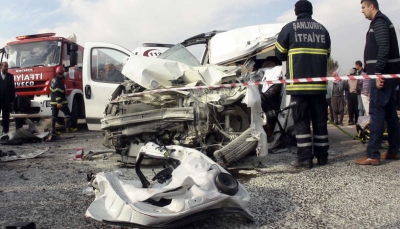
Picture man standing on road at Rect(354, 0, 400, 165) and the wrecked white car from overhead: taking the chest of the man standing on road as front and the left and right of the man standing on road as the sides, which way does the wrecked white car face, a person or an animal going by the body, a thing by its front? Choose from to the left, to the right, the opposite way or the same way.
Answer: to the left

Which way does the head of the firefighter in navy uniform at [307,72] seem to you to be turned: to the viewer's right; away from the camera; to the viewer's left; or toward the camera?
away from the camera

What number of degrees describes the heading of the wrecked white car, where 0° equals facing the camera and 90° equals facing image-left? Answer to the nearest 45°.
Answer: approximately 45°

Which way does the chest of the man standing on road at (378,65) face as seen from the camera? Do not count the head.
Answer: to the viewer's left

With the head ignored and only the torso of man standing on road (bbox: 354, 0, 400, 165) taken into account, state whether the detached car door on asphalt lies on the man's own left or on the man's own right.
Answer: on the man's own left

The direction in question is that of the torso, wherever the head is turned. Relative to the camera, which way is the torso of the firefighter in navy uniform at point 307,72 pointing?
away from the camera

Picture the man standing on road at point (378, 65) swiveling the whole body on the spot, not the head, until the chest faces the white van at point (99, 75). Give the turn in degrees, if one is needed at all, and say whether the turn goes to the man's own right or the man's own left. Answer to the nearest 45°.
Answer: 0° — they already face it

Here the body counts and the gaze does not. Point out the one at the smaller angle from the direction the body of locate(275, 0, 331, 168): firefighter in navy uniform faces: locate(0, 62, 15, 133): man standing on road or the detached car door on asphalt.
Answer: the man standing on road

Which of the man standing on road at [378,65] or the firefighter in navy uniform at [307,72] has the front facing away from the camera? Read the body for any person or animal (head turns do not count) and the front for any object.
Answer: the firefighter in navy uniform

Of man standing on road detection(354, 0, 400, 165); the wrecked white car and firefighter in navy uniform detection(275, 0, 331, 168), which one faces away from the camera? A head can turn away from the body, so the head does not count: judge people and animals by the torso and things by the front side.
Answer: the firefighter in navy uniform

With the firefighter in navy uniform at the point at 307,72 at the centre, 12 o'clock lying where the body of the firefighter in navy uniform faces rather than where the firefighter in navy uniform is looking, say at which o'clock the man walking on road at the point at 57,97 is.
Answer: The man walking on road is roughly at 10 o'clock from the firefighter in navy uniform.

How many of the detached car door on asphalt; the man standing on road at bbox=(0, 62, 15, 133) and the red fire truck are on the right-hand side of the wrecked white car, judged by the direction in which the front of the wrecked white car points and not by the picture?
2

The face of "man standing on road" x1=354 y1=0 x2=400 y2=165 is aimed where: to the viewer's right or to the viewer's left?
to the viewer's left

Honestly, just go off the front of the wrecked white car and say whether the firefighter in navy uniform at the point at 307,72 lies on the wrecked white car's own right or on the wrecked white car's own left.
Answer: on the wrecked white car's own left

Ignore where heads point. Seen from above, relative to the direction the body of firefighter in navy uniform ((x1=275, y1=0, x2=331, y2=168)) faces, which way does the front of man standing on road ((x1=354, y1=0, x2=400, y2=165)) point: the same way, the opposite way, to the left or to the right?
to the left

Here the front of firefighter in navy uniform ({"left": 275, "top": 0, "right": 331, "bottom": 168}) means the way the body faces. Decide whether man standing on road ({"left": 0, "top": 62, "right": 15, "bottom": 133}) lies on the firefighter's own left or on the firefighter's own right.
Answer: on the firefighter's own left
